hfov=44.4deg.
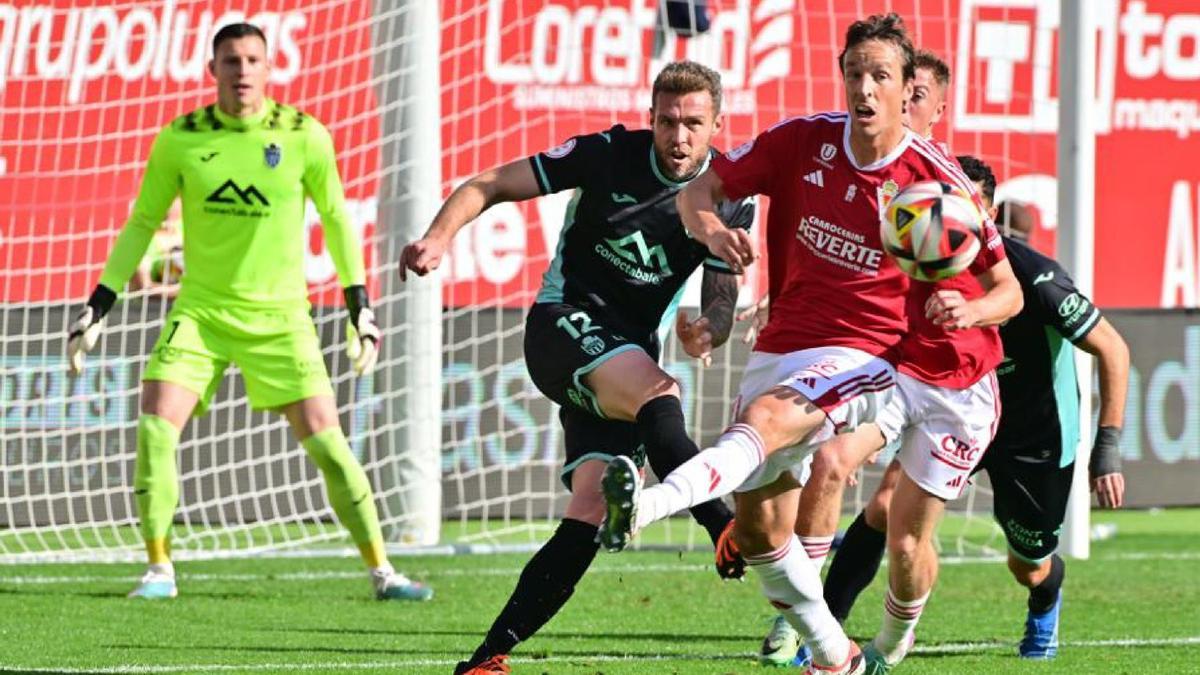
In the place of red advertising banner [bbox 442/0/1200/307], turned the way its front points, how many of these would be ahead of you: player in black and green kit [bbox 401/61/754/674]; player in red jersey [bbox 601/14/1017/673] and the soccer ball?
3

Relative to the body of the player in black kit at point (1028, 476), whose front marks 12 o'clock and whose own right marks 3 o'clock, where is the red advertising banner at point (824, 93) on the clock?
The red advertising banner is roughly at 4 o'clock from the player in black kit.

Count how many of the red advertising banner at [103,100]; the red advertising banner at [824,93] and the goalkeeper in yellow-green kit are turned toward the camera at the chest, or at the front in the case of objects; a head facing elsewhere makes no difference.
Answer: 3

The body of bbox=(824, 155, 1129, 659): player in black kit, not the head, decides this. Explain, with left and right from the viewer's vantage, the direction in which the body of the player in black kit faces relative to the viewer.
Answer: facing the viewer and to the left of the viewer

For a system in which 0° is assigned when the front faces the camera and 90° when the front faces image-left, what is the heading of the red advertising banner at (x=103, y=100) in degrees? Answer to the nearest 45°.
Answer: approximately 0°

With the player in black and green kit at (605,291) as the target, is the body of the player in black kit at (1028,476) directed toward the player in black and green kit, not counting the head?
yes

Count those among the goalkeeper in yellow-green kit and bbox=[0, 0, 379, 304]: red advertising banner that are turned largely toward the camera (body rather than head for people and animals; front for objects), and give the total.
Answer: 2

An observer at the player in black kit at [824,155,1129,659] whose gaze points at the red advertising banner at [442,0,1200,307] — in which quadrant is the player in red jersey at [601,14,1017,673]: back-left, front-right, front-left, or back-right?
back-left

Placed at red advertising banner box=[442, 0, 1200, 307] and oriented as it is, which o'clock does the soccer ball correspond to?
The soccer ball is roughly at 12 o'clock from the red advertising banner.

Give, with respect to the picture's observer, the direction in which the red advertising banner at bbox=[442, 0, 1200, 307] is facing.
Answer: facing the viewer

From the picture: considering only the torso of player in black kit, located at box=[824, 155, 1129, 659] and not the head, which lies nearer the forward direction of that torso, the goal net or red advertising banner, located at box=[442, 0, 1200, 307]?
the goal net
